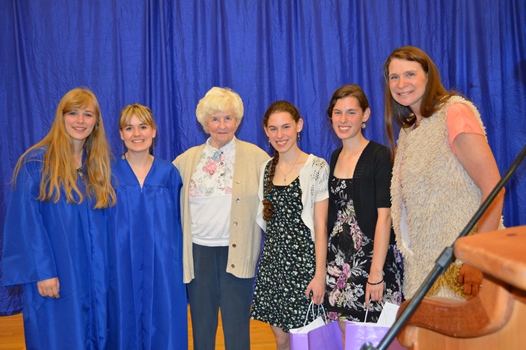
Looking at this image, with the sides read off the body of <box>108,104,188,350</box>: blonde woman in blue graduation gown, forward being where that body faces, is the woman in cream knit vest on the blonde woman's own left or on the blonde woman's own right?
on the blonde woman's own left

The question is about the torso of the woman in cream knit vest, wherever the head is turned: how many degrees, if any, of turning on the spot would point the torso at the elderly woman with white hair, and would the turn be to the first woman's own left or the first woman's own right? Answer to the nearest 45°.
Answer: approximately 45° to the first woman's own right

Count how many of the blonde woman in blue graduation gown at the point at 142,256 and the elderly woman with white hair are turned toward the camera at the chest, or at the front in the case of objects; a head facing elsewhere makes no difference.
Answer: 2

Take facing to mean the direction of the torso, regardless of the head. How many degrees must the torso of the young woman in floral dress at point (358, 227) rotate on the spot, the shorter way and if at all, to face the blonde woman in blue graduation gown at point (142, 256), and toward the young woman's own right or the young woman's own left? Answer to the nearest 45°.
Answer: approximately 45° to the young woman's own right
